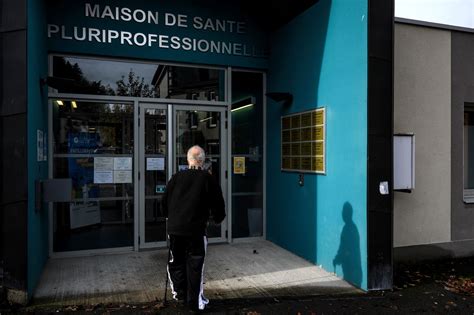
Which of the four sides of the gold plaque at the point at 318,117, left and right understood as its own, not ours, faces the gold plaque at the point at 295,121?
right

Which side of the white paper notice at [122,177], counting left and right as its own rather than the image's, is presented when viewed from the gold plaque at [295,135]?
left

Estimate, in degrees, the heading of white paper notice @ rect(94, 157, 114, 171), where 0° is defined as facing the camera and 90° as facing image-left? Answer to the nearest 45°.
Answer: approximately 0°

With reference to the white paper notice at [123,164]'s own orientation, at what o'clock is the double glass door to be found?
The double glass door is roughly at 9 o'clock from the white paper notice.

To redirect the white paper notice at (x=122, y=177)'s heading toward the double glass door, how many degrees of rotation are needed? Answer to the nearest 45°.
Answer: approximately 90° to its left

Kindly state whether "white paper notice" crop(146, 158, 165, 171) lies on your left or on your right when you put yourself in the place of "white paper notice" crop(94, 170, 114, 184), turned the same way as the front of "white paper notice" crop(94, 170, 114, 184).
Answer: on your left

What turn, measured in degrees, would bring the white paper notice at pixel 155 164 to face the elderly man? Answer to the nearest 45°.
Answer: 0° — it already faces them

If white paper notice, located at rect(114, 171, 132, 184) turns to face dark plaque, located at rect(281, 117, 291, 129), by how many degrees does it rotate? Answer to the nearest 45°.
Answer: approximately 90° to its left

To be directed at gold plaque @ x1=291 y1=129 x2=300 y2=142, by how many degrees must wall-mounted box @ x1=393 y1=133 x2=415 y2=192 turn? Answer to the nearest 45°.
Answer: approximately 90° to its right

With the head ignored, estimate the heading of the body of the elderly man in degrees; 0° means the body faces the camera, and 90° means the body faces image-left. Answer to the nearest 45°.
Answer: approximately 180°
